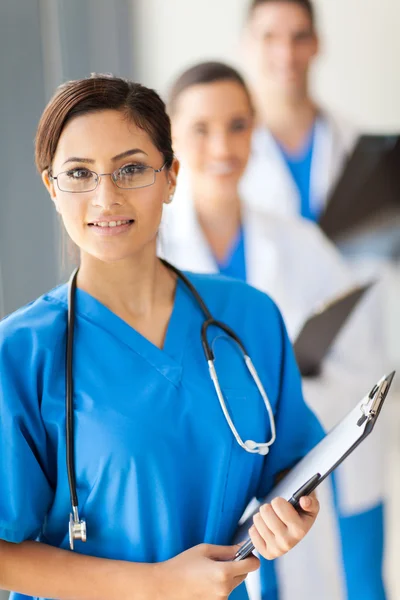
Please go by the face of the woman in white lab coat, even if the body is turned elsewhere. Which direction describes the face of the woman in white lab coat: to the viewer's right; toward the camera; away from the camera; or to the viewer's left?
toward the camera

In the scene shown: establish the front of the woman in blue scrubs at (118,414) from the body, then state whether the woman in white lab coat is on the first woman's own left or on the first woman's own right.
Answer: on the first woman's own left

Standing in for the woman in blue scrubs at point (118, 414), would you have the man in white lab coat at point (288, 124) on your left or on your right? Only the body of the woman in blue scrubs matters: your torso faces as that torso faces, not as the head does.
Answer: on your left

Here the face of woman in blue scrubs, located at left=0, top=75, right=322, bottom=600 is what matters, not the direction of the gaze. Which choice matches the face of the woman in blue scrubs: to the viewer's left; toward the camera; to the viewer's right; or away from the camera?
toward the camera

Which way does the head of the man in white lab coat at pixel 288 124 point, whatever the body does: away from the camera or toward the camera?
toward the camera

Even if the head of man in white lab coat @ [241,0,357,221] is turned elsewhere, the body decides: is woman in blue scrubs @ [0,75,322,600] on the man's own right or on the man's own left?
on the man's own right

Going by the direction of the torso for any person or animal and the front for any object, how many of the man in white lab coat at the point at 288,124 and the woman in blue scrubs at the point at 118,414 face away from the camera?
0

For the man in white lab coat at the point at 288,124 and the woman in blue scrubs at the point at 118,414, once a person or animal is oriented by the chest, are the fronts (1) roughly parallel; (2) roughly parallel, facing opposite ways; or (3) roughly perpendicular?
roughly parallel

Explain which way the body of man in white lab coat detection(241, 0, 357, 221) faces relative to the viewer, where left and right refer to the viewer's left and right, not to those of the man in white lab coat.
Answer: facing the viewer and to the right of the viewer
